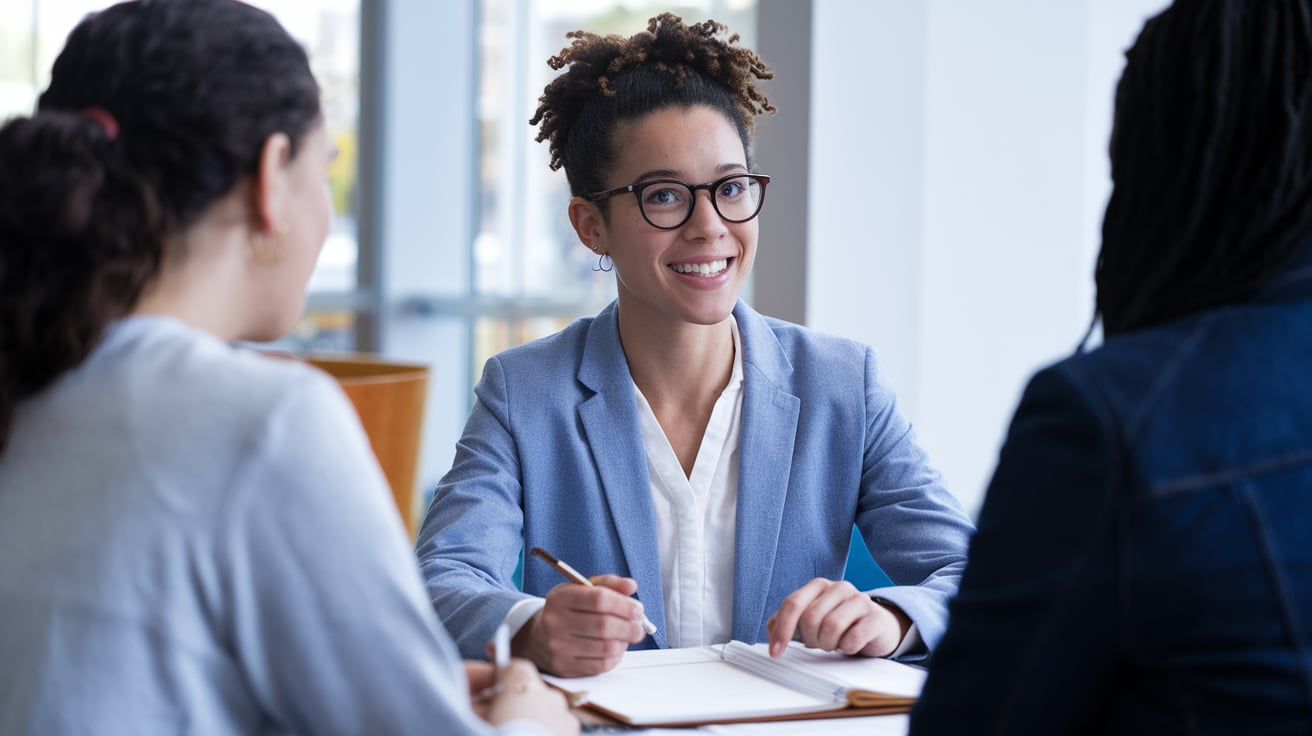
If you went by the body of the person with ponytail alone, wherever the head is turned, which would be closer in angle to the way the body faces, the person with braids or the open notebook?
the open notebook

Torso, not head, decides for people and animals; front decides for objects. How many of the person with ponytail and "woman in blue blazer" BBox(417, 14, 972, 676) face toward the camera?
1

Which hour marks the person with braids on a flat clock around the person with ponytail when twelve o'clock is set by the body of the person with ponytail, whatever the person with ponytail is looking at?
The person with braids is roughly at 2 o'clock from the person with ponytail.

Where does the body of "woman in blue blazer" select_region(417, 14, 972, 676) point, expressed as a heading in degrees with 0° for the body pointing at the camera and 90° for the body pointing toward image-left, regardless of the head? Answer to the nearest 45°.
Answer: approximately 0°

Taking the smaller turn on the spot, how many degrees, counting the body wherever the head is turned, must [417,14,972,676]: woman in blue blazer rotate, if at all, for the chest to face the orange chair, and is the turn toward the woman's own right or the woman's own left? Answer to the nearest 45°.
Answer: approximately 135° to the woman's own right

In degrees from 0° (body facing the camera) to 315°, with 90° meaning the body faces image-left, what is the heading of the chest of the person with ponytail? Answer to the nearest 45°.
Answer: approximately 225°

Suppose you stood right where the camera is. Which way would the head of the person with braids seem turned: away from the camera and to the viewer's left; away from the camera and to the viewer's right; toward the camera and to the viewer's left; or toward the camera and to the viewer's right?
away from the camera and to the viewer's left

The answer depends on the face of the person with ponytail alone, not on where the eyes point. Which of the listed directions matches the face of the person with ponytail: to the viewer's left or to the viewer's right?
to the viewer's right

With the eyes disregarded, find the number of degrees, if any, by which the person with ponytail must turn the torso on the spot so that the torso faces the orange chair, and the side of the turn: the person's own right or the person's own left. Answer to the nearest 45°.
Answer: approximately 45° to the person's own left

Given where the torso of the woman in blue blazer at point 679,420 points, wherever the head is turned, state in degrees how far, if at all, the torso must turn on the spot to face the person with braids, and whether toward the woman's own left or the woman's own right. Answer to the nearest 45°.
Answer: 0° — they already face them
